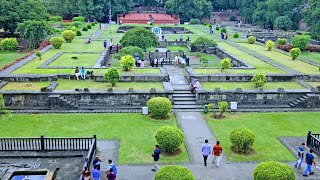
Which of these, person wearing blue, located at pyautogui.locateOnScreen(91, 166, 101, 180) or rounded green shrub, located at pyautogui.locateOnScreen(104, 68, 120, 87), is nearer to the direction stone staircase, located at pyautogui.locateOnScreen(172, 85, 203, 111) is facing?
the person wearing blue

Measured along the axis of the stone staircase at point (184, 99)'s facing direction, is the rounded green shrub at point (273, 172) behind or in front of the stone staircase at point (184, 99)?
in front

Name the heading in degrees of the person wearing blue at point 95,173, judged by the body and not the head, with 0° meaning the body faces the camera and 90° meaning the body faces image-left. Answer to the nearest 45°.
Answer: approximately 180°

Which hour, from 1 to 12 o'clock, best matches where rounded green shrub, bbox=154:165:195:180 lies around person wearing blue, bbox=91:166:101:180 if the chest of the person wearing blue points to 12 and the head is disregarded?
The rounded green shrub is roughly at 4 o'clock from the person wearing blue.

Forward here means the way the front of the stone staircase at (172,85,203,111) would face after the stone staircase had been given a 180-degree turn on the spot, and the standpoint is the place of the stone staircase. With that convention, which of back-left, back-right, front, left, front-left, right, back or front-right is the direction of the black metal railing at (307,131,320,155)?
back-right

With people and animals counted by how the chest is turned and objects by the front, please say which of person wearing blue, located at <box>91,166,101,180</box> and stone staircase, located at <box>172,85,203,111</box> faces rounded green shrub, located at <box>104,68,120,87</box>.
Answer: the person wearing blue

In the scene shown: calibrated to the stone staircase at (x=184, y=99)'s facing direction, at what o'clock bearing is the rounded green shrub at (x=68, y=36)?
The rounded green shrub is roughly at 5 o'clock from the stone staircase.

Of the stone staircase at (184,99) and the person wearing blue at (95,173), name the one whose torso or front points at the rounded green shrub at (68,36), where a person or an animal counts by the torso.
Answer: the person wearing blue

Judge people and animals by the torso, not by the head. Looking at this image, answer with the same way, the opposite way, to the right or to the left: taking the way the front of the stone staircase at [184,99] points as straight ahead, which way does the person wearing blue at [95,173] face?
the opposite way

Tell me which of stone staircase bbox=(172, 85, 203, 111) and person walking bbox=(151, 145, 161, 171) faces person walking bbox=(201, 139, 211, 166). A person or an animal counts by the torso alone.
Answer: the stone staircase

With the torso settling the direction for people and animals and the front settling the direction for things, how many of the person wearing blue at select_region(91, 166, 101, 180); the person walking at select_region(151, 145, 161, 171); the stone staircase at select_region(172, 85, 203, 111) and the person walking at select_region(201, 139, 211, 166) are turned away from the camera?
2

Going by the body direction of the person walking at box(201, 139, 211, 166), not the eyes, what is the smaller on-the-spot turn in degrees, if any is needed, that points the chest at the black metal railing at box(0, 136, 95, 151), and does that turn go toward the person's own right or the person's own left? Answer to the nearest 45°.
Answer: approximately 90° to the person's own left
